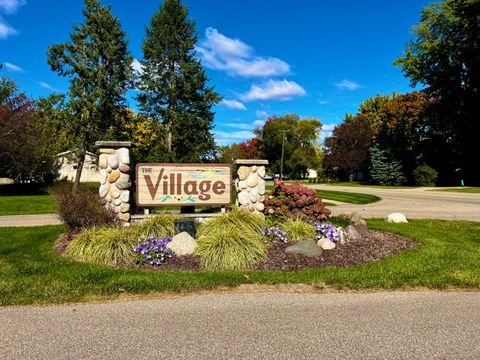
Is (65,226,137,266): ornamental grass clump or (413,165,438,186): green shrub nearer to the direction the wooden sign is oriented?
the ornamental grass clump

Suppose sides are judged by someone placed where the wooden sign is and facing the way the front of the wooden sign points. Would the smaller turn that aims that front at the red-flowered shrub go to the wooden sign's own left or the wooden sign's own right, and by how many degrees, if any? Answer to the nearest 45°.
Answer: approximately 90° to the wooden sign's own left

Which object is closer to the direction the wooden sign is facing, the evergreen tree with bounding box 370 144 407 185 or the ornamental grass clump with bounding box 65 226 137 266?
the ornamental grass clump

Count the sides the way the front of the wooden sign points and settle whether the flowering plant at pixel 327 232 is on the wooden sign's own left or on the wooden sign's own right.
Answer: on the wooden sign's own left

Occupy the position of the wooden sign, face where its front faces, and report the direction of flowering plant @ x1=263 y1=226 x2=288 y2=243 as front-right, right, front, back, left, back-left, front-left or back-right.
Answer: front-left

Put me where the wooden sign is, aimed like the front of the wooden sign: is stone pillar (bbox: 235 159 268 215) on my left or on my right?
on my left

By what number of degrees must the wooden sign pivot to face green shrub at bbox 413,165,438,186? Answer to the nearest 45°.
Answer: approximately 135° to its left

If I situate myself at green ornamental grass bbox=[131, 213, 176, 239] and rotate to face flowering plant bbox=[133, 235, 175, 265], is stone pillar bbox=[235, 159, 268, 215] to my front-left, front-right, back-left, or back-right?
back-left

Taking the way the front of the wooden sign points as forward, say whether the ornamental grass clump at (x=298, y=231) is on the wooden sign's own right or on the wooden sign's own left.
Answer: on the wooden sign's own left

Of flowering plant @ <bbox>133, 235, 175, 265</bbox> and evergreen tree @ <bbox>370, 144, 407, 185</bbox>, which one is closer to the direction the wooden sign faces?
the flowering plant

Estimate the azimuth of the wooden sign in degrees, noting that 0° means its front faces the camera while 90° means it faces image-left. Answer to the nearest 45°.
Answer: approximately 0°

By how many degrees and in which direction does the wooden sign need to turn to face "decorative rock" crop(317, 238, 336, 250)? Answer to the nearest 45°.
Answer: approximately 45° to its left

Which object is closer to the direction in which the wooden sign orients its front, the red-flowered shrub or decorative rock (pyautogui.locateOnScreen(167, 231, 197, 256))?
the decorative rock

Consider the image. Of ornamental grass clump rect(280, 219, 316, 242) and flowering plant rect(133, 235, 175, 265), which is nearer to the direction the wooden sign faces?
the flowering plant

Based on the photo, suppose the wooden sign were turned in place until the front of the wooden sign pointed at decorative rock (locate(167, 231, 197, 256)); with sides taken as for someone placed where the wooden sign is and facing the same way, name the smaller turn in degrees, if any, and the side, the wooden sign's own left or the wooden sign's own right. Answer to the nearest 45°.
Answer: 0° — it already faces it
